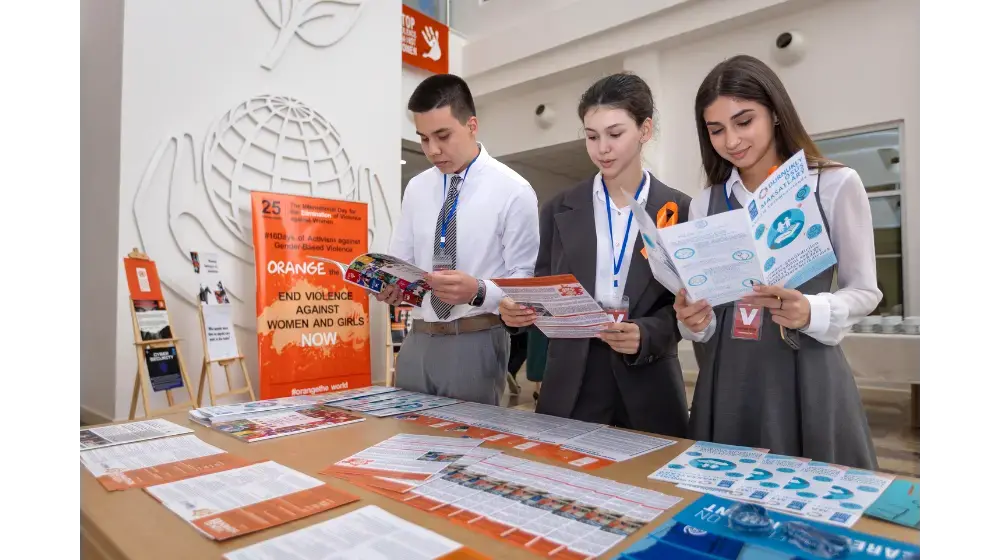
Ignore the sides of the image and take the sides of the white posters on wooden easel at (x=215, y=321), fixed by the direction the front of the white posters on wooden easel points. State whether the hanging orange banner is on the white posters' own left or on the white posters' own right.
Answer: on the white posters' own left

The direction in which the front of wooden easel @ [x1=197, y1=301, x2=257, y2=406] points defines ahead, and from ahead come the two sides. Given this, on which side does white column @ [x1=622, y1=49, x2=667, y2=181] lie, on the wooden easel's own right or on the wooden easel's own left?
on the wooden easel's own left

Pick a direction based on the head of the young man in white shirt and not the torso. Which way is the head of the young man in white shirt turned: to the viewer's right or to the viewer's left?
to the viewer's left

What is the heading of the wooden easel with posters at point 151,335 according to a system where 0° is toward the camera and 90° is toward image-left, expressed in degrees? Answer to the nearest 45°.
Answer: approximately 315°

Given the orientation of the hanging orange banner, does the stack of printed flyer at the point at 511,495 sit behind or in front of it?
in front

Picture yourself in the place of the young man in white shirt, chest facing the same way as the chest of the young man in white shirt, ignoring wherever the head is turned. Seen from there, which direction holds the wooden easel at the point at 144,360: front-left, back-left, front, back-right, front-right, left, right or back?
right

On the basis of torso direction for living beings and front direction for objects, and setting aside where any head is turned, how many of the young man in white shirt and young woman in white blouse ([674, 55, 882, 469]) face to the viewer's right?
0

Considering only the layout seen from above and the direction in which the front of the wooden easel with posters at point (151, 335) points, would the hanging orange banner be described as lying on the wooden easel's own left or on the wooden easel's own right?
on the wooden easel's own left

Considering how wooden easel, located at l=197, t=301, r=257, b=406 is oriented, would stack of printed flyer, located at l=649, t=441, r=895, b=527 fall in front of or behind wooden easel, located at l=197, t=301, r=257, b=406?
in front

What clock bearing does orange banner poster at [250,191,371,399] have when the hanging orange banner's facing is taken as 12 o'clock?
The orange banner poster is roughly at 2 o'clock from the hanging orange banner.

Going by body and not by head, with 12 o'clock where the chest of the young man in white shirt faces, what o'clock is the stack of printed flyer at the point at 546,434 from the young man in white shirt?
The stack of printed flyer is roughly at 10 o'clock from the young man in white shirt.
